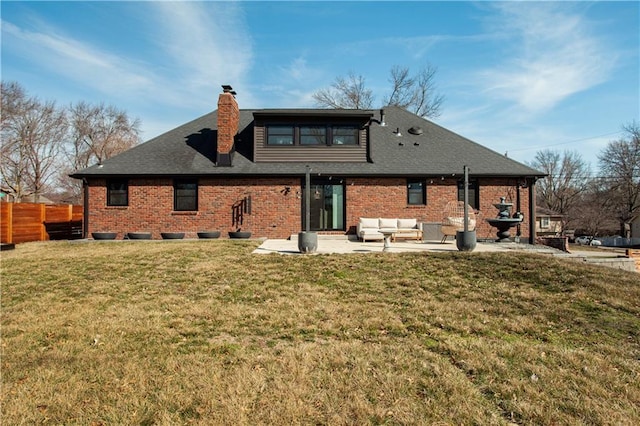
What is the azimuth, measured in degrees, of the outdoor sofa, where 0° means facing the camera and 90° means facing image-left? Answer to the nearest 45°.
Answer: approximately 0°

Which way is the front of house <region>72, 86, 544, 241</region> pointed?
away from the camera

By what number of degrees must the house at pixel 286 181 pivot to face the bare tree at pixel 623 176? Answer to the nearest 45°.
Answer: approximately 45° to its right

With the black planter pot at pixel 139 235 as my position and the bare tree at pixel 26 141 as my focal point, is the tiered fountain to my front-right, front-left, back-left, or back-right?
back-right

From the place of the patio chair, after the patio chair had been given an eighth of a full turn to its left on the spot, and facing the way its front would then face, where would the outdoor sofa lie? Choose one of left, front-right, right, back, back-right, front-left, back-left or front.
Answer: right

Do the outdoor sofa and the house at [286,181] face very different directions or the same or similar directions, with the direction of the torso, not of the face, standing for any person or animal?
very different directions

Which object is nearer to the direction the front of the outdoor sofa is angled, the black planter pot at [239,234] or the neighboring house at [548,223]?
the black planter pot

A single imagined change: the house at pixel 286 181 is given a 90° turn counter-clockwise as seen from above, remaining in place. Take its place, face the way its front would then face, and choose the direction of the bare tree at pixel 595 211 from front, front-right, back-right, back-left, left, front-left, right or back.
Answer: back-right

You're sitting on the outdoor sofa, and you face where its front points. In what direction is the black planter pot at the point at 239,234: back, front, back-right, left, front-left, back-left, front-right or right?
right

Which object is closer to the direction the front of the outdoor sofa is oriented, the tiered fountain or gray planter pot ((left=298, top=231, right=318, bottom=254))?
the gray planter pot

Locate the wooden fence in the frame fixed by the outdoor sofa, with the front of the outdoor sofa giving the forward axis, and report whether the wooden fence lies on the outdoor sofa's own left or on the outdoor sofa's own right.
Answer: on the outdoor sofa's own right

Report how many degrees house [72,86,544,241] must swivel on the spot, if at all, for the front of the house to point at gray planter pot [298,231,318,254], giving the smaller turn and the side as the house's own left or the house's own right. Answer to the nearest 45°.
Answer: approximately 180°
